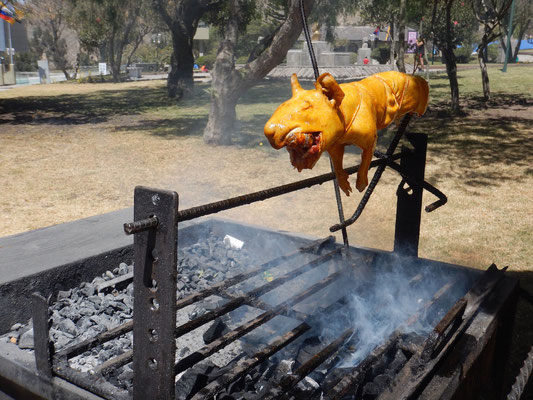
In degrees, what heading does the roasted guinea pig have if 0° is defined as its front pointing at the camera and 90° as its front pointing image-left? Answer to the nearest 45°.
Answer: approximately 45°

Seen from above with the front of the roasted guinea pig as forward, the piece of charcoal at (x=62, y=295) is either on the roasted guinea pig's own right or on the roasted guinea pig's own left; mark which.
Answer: on the roasted guinea pig's own right

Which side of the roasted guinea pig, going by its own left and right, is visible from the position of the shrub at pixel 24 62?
right

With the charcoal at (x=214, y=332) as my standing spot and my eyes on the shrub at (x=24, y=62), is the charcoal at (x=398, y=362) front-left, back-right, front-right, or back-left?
back-right

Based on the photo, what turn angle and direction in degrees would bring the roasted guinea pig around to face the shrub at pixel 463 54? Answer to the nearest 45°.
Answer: approximately 135° to its right

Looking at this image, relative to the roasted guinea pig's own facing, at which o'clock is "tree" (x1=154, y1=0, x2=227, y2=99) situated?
The tree is roughly at 4 o'clock from the roasted guinea pig.

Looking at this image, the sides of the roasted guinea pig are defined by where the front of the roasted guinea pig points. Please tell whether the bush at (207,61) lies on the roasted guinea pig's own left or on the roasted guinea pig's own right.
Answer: on the roasted guinea pig's own right

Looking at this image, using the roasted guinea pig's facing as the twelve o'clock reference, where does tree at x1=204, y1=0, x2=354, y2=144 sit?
The tree is roughly at 4 o'clock from the roasted guinea pig.
